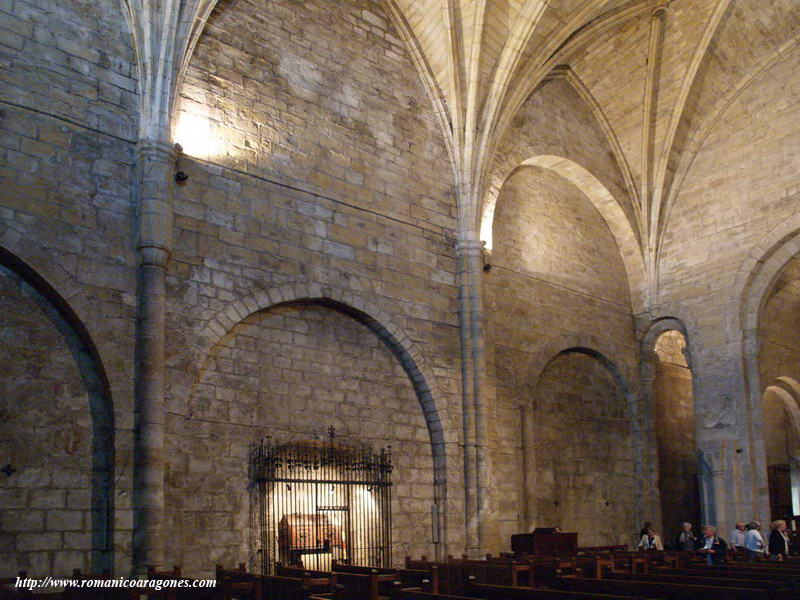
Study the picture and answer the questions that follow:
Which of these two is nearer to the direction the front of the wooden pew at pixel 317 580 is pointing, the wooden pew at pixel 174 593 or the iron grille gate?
the wooden pew

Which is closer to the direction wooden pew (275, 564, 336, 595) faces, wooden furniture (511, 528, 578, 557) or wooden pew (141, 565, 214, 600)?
the wooden pew

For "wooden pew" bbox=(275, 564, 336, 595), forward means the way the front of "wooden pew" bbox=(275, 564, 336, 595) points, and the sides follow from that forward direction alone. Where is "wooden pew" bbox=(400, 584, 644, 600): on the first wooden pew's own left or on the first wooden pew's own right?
on the first wooden pew's own left

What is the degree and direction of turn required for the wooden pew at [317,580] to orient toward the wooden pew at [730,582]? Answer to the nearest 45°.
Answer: approximately 135° to its left

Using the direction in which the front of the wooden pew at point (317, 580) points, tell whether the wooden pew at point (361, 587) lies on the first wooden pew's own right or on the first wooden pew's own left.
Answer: on the first wooden pew's own left

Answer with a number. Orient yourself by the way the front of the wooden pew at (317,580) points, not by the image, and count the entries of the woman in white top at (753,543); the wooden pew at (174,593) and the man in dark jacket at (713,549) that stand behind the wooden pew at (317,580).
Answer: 2

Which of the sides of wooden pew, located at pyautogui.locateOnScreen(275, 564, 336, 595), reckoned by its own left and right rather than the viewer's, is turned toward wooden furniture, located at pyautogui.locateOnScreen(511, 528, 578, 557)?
front

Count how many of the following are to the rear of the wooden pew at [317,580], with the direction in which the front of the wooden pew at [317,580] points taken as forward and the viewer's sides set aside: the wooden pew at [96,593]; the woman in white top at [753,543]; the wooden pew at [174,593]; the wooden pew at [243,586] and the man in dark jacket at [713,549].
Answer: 3

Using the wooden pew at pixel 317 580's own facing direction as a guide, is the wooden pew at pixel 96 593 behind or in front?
in front

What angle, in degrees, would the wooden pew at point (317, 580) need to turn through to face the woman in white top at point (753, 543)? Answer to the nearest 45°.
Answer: approximately 180°
